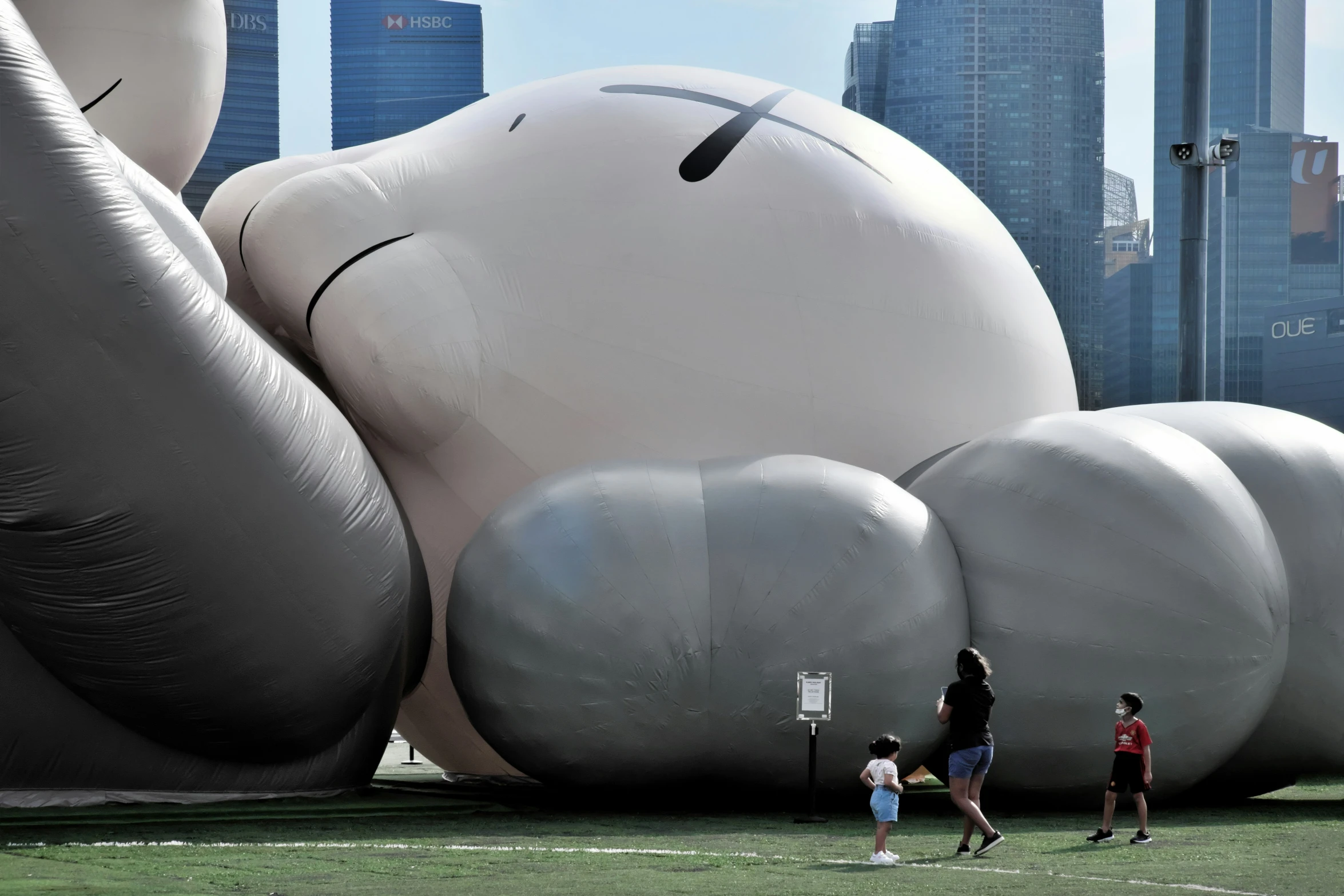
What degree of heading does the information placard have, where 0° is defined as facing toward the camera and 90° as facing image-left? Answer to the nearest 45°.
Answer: approximately 0°

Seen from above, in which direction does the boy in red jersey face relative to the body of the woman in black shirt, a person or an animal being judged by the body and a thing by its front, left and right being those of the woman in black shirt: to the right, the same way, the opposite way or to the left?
to the left

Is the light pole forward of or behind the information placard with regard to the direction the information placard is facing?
behind

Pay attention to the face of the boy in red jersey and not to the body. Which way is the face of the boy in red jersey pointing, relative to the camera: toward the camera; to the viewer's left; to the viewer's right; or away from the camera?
to the viewer's left

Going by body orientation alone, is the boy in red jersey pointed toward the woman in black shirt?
yes

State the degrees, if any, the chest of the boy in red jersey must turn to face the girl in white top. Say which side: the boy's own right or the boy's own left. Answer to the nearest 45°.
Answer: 0° — they already face them

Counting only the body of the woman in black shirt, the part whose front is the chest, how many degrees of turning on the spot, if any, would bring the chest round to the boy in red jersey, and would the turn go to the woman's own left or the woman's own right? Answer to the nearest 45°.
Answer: approximately 90° to the woman's own right
